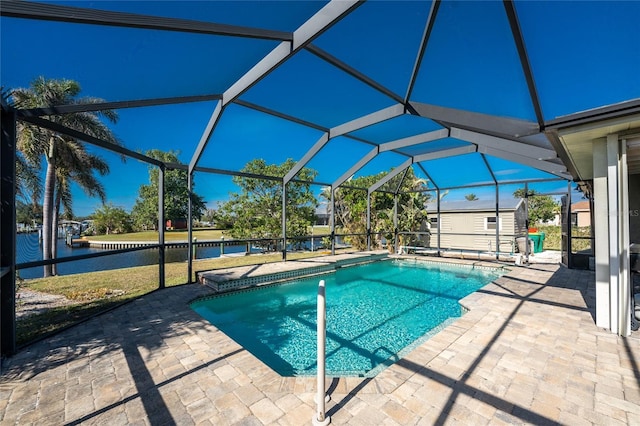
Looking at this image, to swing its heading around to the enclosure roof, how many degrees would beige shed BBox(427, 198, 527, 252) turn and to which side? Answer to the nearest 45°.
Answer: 0° — it already faces it

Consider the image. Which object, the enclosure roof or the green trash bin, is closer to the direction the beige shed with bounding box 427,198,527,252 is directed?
the enclosure roof

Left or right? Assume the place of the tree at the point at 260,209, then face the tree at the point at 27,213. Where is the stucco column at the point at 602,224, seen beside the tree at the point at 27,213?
left

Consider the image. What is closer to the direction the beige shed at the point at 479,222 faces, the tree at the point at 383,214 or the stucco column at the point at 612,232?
the stucco column

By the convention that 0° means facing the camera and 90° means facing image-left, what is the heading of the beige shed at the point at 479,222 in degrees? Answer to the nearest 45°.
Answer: approximately 0°

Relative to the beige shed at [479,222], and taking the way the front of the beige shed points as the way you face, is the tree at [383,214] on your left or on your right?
on your right
